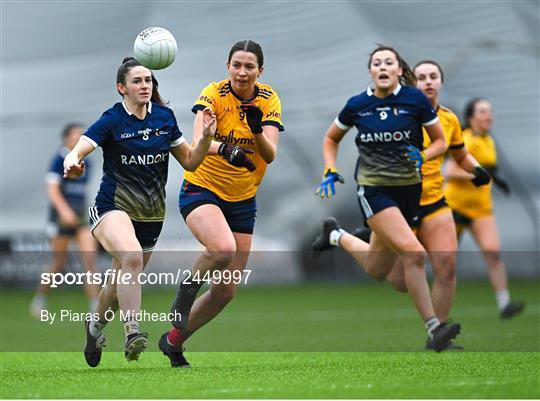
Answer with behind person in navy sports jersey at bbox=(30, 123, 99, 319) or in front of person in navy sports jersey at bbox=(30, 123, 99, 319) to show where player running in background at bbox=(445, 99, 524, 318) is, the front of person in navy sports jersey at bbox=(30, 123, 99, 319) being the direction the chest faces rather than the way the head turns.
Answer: in front

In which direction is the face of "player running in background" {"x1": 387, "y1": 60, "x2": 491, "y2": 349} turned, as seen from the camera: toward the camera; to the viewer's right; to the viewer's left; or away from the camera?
toward the camera

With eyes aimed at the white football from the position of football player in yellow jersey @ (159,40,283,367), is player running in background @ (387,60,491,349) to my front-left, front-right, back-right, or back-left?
back-right

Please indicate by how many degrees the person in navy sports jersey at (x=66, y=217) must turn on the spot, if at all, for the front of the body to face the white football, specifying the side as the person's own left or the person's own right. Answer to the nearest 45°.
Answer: approximately 45° to the person's own right

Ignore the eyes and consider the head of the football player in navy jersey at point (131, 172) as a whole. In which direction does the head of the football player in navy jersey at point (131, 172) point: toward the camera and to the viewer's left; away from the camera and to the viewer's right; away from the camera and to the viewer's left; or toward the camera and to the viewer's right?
toward the camera and to the viewer's right

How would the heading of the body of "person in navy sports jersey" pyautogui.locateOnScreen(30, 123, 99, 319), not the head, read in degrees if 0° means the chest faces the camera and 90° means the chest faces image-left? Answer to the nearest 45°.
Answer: approximately 315°

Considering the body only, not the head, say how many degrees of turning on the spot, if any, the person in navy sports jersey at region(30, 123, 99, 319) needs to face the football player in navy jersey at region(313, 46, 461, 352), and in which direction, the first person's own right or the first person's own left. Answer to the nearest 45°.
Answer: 0° — they already face them

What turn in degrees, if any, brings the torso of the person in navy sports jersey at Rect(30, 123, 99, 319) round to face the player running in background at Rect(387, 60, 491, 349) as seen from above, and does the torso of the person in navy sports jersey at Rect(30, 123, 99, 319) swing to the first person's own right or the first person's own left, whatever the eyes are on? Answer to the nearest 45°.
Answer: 0° — they already face them

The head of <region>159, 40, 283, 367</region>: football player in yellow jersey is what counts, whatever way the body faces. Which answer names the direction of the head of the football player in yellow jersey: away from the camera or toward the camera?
toward the camera

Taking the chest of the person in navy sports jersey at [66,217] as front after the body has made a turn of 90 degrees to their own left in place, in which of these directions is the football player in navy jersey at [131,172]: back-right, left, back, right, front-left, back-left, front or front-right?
back-right

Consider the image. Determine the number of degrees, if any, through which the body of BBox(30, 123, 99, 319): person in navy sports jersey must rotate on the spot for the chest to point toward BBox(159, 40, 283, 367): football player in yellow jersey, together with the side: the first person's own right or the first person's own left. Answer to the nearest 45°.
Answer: approximately 45° to the first person's own right

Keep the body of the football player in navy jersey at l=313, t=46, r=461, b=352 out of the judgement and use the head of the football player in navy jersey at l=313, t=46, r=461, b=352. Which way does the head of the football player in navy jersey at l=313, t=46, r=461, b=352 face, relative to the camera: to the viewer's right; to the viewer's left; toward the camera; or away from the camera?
toward the camera
